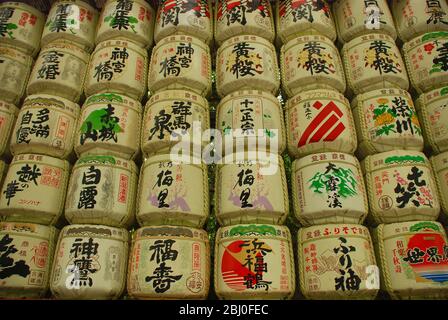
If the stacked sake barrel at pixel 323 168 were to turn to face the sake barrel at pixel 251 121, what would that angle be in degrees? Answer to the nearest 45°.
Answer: approximately 90° to its right

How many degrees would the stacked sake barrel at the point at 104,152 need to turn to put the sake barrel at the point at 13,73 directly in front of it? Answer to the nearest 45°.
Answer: approximately 135° to its right

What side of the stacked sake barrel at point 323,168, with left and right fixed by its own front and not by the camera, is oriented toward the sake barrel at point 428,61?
left

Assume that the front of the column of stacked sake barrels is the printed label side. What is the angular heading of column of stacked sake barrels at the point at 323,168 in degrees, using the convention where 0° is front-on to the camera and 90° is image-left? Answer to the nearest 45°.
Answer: approximately 0°

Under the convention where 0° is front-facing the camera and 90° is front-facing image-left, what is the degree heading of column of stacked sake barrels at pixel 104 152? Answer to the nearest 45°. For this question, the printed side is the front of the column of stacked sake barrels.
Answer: approximately 0°

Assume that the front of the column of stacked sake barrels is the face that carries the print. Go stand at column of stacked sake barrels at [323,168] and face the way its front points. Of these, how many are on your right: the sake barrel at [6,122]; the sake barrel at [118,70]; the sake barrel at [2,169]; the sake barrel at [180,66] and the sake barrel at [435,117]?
4

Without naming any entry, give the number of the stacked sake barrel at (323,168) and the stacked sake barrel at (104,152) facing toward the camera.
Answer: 2
